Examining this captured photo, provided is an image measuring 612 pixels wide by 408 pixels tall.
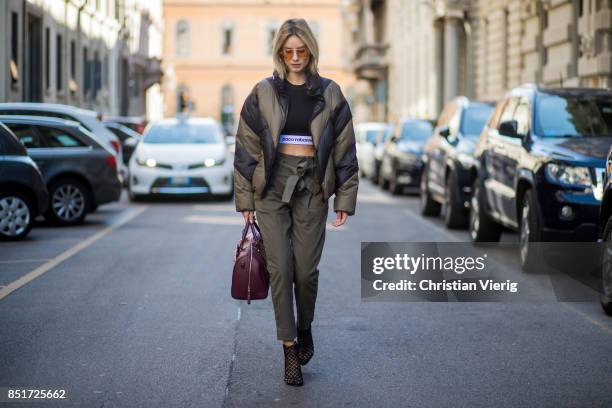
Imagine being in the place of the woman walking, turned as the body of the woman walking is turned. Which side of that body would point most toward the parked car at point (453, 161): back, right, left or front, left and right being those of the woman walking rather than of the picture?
back

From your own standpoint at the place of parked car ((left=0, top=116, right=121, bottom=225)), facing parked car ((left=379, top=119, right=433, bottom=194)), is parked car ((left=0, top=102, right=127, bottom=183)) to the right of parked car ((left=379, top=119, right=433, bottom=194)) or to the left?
left

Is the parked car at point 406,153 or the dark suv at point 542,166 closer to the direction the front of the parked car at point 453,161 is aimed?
the dark suv

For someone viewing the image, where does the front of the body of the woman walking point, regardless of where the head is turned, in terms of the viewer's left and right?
facing the viewer

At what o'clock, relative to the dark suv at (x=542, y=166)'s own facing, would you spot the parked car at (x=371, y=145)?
The parked car is roughly at 7 o'clock from the dark suv.

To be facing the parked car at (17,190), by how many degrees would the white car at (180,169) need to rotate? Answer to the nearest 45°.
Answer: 0° — it already faces it

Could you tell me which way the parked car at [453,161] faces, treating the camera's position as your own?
facing the viewer and to the right of the viewer

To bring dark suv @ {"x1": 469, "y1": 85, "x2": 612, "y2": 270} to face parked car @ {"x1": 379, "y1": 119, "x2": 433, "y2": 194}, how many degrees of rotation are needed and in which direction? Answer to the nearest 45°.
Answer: approximately 135° to its left

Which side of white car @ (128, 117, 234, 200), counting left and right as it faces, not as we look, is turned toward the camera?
front

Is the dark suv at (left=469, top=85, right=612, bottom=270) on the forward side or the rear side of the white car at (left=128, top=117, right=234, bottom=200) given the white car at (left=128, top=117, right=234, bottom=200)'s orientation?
on the forward side

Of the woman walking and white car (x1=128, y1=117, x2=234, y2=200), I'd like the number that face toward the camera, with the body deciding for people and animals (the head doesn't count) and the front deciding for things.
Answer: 2

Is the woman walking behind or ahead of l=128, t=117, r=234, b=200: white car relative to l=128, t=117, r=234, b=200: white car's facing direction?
ahead
